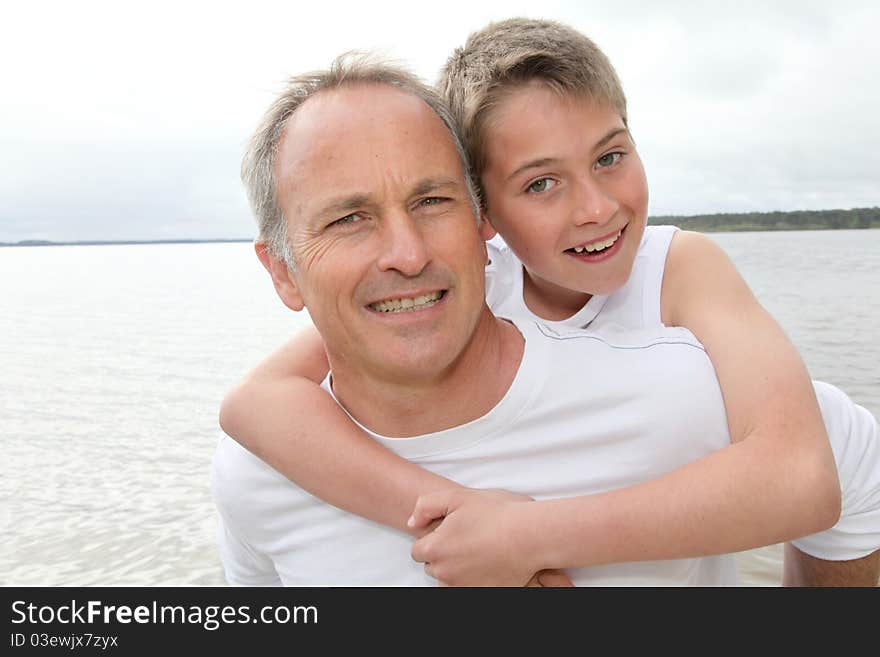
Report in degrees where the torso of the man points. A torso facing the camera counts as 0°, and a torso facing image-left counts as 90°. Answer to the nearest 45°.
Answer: approximately 0°
